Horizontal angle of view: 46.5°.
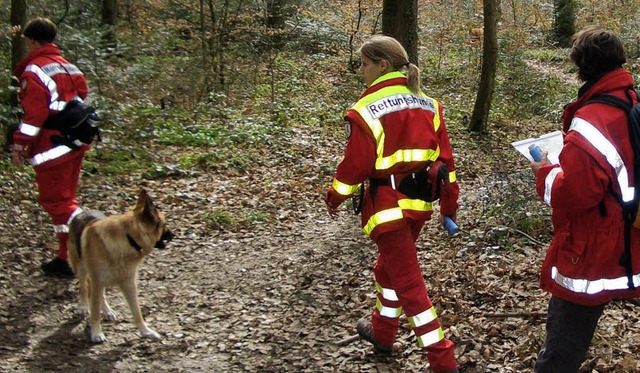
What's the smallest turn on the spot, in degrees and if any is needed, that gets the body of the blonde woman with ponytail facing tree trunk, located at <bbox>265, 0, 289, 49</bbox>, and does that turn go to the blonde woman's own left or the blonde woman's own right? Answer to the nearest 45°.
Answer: approximately 45° to the blonde woman's own right

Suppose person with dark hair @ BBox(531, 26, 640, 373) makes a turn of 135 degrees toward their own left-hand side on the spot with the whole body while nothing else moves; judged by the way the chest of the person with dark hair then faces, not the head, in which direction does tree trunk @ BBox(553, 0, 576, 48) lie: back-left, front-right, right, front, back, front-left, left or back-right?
back-left

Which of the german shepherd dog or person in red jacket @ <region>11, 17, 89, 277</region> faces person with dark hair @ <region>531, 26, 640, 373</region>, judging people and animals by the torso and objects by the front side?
the german shepherd dog

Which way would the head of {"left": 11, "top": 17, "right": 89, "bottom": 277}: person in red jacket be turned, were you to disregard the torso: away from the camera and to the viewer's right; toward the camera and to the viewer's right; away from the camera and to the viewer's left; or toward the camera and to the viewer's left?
away from the camera and to the viewer's left

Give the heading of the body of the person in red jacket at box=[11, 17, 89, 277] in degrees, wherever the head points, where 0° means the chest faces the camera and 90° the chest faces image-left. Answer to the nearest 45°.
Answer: approximately 135°

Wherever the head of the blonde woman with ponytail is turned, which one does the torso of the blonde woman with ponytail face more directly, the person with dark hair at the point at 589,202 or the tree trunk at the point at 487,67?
the tree trunk

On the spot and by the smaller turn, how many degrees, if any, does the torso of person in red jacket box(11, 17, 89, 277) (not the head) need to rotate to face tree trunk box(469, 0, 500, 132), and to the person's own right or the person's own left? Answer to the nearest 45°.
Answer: approximately 90° to the person's own right

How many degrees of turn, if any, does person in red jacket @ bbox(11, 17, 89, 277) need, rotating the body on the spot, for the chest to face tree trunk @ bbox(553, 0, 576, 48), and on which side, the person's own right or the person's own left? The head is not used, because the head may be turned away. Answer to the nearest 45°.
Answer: approximately 90° to the person's own right
